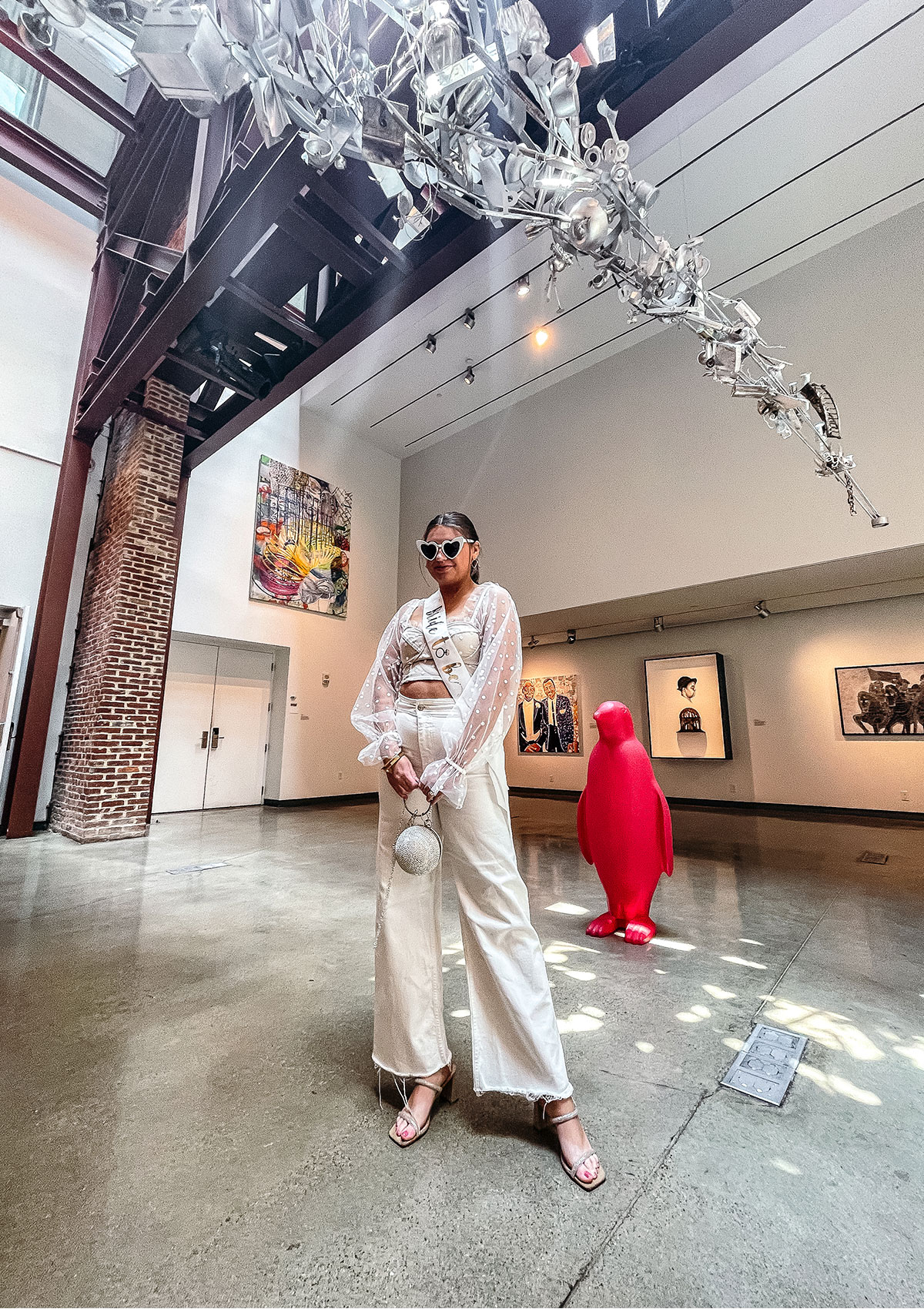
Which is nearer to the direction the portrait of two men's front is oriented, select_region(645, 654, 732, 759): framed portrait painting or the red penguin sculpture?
the red penguin sculpture

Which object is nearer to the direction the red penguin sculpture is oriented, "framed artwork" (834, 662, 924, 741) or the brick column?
the brick column

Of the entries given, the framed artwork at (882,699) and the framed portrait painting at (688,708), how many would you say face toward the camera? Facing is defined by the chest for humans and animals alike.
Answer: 2

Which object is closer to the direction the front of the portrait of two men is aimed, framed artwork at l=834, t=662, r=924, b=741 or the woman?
the woman

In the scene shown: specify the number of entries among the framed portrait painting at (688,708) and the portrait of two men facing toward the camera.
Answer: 2

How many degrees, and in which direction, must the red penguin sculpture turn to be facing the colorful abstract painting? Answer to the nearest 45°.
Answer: approximately 90° to its right
